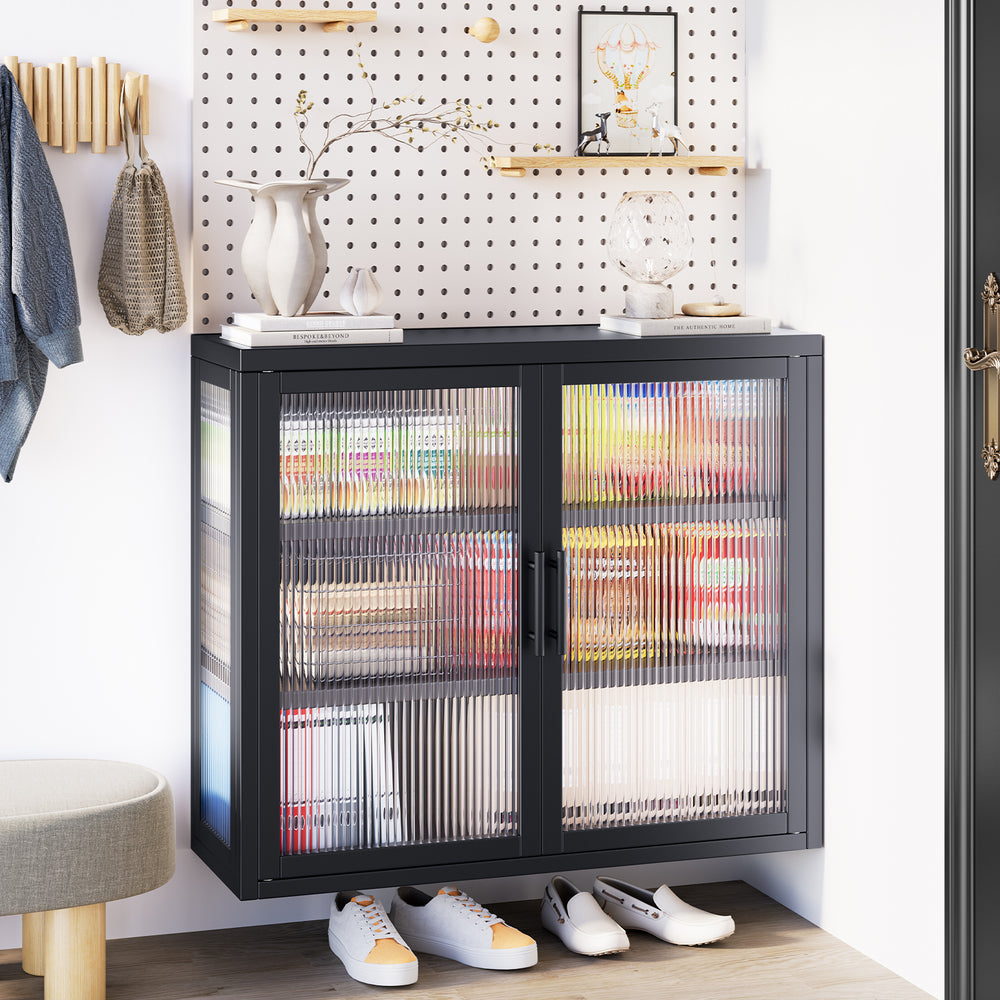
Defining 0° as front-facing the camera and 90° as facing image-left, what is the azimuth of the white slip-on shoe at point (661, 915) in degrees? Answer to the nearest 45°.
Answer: approximately 315°

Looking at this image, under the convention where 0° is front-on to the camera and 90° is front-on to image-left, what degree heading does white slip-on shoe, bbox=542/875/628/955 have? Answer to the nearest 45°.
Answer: approximately 315°

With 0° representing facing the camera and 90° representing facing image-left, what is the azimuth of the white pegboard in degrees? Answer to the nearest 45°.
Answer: approximately 0°

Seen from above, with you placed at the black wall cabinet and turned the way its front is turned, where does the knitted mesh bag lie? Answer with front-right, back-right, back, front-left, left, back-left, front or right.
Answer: right

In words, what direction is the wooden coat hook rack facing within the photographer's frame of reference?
facing the viewer
